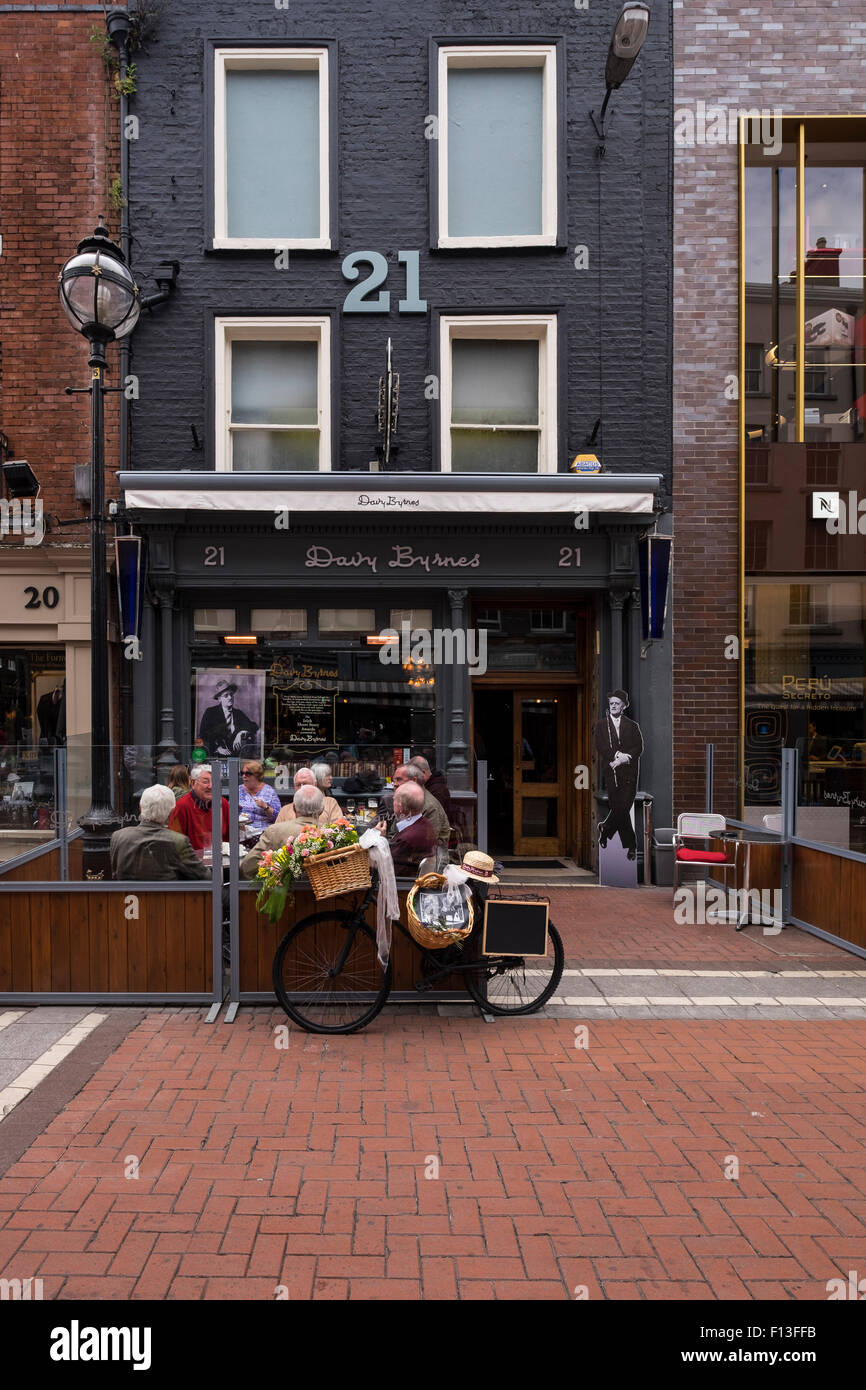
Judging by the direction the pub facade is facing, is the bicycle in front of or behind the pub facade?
in front

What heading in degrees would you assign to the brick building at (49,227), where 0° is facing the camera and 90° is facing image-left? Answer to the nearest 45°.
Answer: approximately 0°

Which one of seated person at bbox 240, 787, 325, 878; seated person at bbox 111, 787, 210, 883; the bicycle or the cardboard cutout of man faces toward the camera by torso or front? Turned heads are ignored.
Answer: the cardboard cutout of man

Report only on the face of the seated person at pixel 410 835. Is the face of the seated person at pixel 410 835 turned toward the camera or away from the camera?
away from the camera

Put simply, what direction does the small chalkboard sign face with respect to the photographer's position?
facing the viewer

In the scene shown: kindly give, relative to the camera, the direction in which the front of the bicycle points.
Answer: facing to the left of the viewer

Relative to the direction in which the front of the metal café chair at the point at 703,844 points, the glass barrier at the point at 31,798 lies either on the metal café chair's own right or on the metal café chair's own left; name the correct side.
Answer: on the metal café chair's own right

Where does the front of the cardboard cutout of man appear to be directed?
toward the camera

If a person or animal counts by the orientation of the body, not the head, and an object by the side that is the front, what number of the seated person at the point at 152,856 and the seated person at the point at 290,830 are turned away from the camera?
2

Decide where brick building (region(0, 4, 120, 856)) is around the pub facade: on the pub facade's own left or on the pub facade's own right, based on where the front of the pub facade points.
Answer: on the pub facade's own right

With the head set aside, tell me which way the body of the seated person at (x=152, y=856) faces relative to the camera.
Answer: away from the camera

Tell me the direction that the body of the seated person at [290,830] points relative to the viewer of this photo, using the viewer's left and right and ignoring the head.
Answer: facing away from the viewer
